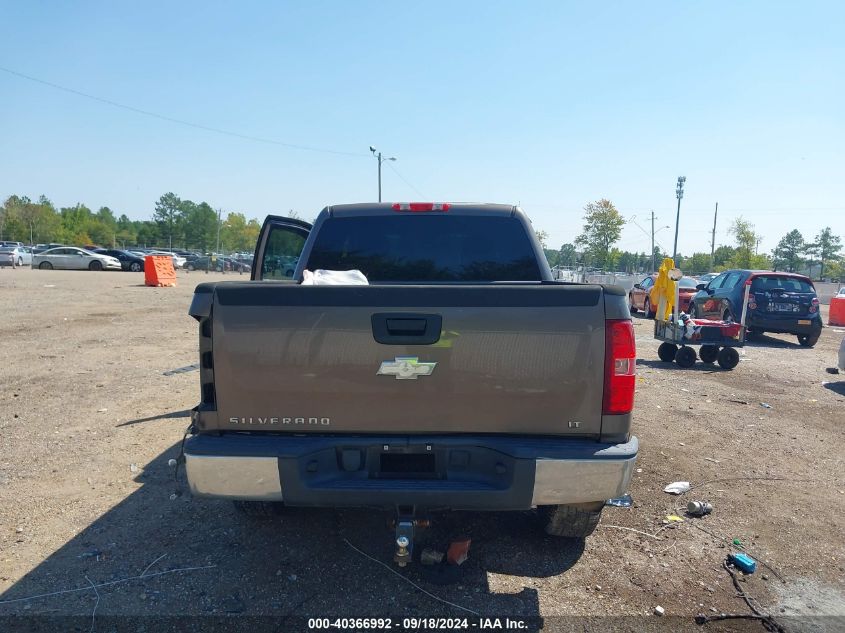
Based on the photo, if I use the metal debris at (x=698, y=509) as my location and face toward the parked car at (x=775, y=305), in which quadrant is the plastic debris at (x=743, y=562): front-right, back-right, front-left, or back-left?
back-right

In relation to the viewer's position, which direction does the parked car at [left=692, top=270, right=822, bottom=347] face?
facing away from the viewer and to the left of the viewer

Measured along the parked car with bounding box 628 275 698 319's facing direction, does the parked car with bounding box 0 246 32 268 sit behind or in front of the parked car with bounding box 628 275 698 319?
in front

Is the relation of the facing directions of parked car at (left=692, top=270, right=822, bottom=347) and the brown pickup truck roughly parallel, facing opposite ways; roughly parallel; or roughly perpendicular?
roughly parallel

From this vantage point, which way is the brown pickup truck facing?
away from the camera

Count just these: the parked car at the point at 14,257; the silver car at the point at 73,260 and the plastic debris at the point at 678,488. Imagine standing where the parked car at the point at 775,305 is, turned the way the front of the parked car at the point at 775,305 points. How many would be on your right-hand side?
0

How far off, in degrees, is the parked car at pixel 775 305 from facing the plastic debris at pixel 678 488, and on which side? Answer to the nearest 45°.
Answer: approximately 135° to its left

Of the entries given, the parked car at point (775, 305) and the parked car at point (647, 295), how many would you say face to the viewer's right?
0

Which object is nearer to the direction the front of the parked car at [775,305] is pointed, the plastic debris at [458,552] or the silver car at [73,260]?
the silver car

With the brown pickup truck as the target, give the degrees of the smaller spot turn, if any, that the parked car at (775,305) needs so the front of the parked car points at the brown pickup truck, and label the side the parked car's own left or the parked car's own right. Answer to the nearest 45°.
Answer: approximately 135° to the parked car's own left

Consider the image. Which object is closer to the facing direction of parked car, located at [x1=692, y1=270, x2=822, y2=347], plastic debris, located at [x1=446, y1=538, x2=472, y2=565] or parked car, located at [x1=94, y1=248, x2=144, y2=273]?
the parked car

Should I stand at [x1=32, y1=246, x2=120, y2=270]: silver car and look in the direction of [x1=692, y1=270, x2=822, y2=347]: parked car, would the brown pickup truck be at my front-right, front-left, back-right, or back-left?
front-right

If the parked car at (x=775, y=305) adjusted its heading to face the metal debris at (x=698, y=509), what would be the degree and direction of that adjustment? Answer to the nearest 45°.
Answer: approximately 135° to its left

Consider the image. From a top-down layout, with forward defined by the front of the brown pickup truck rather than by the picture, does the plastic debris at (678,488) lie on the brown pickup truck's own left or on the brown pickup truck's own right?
on the brown pickup truck's own right
